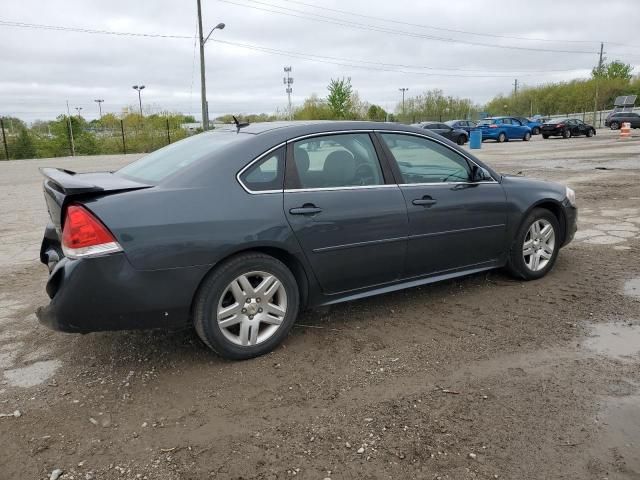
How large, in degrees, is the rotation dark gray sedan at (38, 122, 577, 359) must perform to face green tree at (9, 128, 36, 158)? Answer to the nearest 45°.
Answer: approximately 90° to its left

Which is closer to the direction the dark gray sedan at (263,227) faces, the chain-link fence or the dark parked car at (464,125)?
the dark parked car

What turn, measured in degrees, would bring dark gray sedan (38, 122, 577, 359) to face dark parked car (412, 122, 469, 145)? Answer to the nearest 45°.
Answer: approximately 45° to its left

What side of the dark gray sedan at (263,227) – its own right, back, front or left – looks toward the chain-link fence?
left

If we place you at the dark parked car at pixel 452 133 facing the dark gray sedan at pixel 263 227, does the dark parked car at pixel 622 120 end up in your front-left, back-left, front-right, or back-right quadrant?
back-left

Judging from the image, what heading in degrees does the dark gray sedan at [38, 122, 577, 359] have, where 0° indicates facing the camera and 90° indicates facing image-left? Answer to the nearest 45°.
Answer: approximately 225°

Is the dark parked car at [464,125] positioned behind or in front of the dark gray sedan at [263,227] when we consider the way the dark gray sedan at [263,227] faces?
in front

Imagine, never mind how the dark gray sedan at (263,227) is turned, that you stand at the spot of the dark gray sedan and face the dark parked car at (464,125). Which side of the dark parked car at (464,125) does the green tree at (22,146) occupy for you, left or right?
left

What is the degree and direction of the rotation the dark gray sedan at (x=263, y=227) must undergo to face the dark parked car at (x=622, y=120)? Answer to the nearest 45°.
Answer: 0° — it already faces it

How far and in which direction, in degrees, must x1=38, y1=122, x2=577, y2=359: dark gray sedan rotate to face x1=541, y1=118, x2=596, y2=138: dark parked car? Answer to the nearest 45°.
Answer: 0° — it already faces it

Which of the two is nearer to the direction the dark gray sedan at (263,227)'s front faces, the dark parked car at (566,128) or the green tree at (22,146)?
the dark parked car

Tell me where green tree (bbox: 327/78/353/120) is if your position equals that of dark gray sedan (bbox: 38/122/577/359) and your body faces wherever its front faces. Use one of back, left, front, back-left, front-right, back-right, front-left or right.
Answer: front-left
